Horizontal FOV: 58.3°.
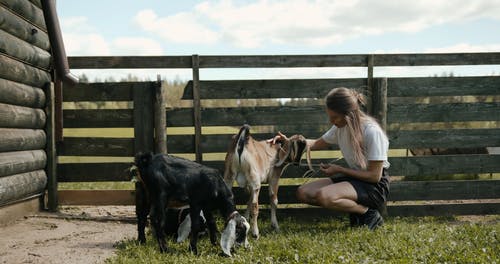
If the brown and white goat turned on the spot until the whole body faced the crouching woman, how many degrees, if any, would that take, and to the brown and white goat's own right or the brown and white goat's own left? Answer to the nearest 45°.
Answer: approximately 45° to the brown and white goat's own right

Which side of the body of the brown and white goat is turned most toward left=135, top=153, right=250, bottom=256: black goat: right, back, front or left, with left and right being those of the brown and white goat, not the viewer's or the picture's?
back

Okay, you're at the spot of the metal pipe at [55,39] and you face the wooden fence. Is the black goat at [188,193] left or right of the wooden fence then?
right

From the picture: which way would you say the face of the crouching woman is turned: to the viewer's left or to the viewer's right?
to the viewer's left

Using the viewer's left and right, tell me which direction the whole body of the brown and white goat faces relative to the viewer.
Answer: facing away from the viewer and to the right of the viewer

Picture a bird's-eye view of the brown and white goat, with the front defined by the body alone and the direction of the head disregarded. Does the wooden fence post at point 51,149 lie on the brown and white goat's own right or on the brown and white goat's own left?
on the brown and white goat's own left

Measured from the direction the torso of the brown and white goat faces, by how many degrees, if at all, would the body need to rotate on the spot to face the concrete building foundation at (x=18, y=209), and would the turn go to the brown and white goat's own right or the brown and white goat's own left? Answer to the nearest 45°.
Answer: approximately 135° to the brown and white goat's own left
